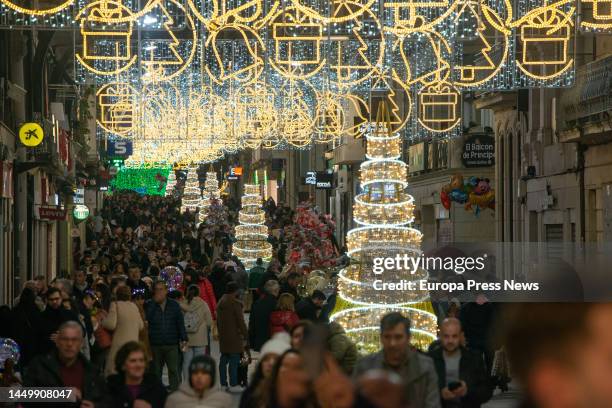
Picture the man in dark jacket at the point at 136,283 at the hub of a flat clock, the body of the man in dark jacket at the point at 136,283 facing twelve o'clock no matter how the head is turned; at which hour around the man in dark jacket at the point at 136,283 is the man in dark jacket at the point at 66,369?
the man in dark jacket at the point at 66,369 is roughly at 12 o'clock from the man in dark jacket at the point at 136,283.

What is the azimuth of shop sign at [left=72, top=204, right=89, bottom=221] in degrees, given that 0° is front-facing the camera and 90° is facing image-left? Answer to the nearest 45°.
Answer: approximately 0°

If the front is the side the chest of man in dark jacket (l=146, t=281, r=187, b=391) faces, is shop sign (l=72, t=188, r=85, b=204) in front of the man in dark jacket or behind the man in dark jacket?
behind

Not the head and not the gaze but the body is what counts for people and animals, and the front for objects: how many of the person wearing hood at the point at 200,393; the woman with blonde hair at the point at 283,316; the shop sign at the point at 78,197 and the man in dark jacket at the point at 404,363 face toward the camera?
3
